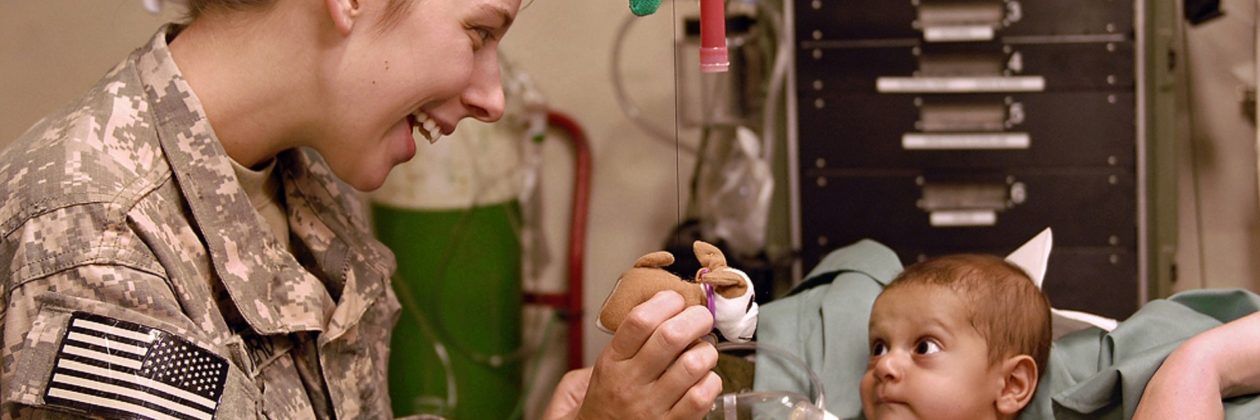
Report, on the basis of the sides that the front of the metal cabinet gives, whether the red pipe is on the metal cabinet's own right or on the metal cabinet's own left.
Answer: on the metal cabinet's own right

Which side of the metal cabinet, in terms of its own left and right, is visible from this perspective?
front

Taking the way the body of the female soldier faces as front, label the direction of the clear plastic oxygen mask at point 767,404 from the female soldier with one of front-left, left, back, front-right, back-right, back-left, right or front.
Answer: front

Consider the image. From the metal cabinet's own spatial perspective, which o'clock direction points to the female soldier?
The female soldier is roughly at 1 o'clock from the metal cabinet.

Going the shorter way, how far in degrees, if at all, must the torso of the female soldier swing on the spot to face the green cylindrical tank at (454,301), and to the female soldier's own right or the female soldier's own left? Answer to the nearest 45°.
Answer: approximately 90° to the female soldier's own left

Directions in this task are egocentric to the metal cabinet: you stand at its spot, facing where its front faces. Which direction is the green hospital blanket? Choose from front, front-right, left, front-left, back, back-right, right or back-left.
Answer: front

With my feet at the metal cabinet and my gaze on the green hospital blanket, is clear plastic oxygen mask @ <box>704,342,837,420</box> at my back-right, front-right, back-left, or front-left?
front-right

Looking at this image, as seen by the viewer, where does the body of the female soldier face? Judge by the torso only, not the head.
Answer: to the viewer's right

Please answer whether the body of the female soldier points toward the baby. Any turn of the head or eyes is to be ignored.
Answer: yes

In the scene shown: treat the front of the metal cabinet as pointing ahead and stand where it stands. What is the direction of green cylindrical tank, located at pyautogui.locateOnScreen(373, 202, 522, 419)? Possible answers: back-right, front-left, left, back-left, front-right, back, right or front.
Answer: right

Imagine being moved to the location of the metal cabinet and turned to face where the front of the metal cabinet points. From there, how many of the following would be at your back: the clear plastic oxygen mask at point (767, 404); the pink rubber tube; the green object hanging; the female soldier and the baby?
0

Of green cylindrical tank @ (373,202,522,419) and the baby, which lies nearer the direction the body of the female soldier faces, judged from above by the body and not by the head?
the baby

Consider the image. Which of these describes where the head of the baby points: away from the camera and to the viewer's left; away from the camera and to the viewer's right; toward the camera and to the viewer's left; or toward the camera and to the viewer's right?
toward the camera and to the viewer's left

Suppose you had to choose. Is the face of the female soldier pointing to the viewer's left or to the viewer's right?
to the viewer's right
